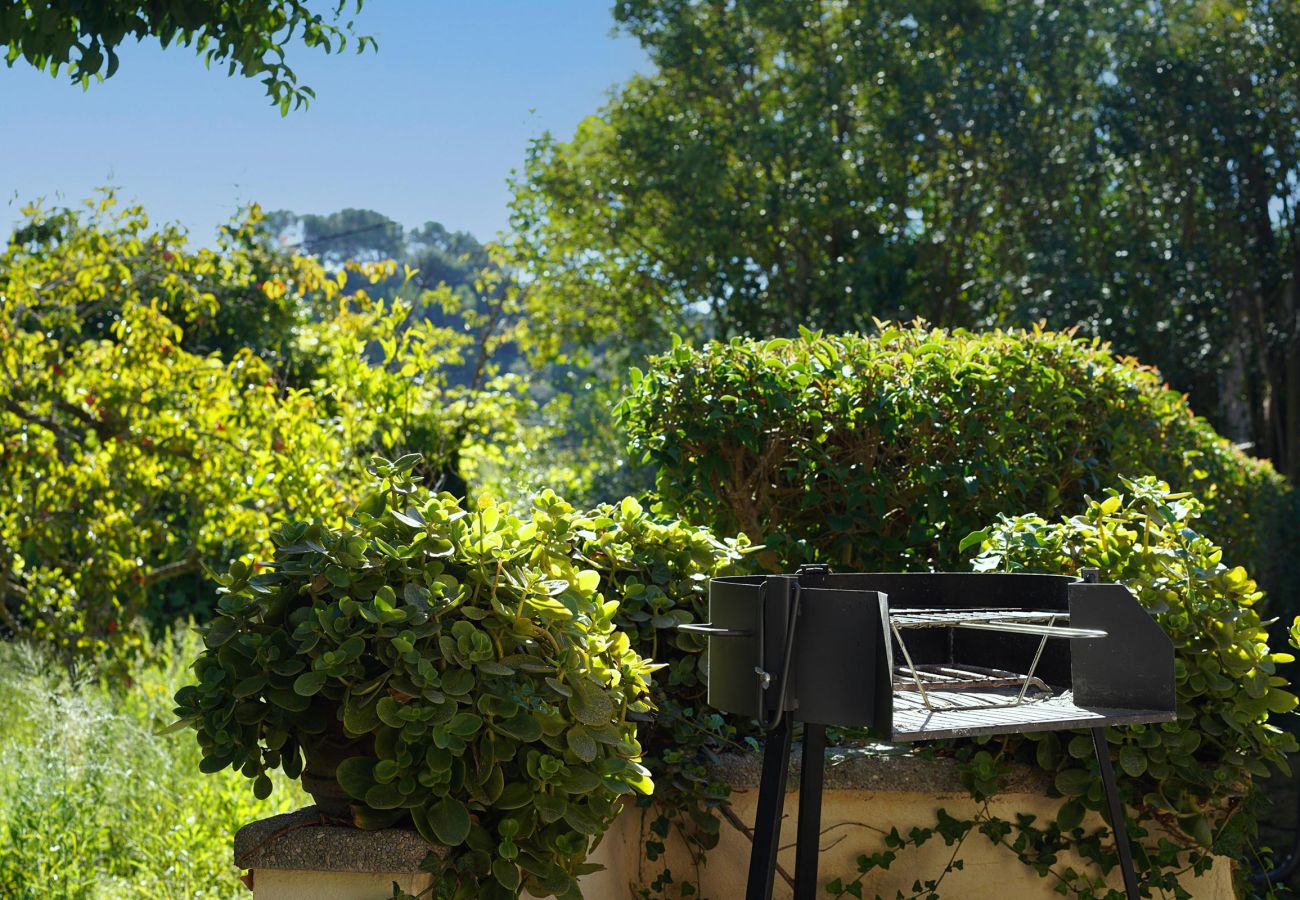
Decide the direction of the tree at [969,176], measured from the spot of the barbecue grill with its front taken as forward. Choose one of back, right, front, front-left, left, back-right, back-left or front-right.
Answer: back-left

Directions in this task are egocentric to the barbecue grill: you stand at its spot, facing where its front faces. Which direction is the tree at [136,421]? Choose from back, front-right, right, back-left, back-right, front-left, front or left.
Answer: back

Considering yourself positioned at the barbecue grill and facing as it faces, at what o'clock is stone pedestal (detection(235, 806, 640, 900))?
The stone pedestal is roughly at 4 o'clock from the barbecue grill.

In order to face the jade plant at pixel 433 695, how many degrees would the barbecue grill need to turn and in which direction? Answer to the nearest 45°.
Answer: approximately 135° to its right

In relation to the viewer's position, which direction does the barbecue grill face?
facing the viewer and to the right of the viewer

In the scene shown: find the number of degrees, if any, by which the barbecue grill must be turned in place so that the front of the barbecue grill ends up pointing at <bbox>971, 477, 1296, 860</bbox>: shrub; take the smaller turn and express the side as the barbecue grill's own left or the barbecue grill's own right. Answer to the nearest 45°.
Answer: approximately 90° to the barbecue grill's own left

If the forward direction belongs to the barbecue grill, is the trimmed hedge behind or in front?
behind
